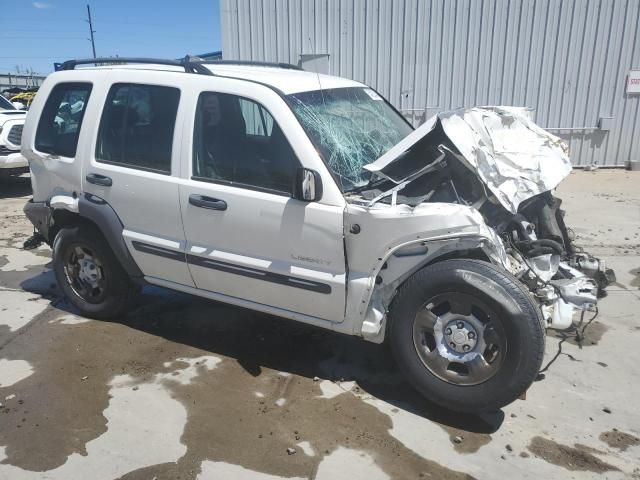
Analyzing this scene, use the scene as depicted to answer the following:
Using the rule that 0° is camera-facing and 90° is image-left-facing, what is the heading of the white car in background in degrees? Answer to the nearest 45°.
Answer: approximately 315°

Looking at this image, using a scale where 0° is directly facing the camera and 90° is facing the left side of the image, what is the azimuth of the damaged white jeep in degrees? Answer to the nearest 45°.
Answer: approximately 315°

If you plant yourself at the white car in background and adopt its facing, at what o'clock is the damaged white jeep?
The damaged white jeep is roughly at 1 o'clock from the white car in background.

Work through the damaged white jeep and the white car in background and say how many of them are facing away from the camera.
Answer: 0

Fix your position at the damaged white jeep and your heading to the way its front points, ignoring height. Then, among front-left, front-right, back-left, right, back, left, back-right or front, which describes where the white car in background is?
back
